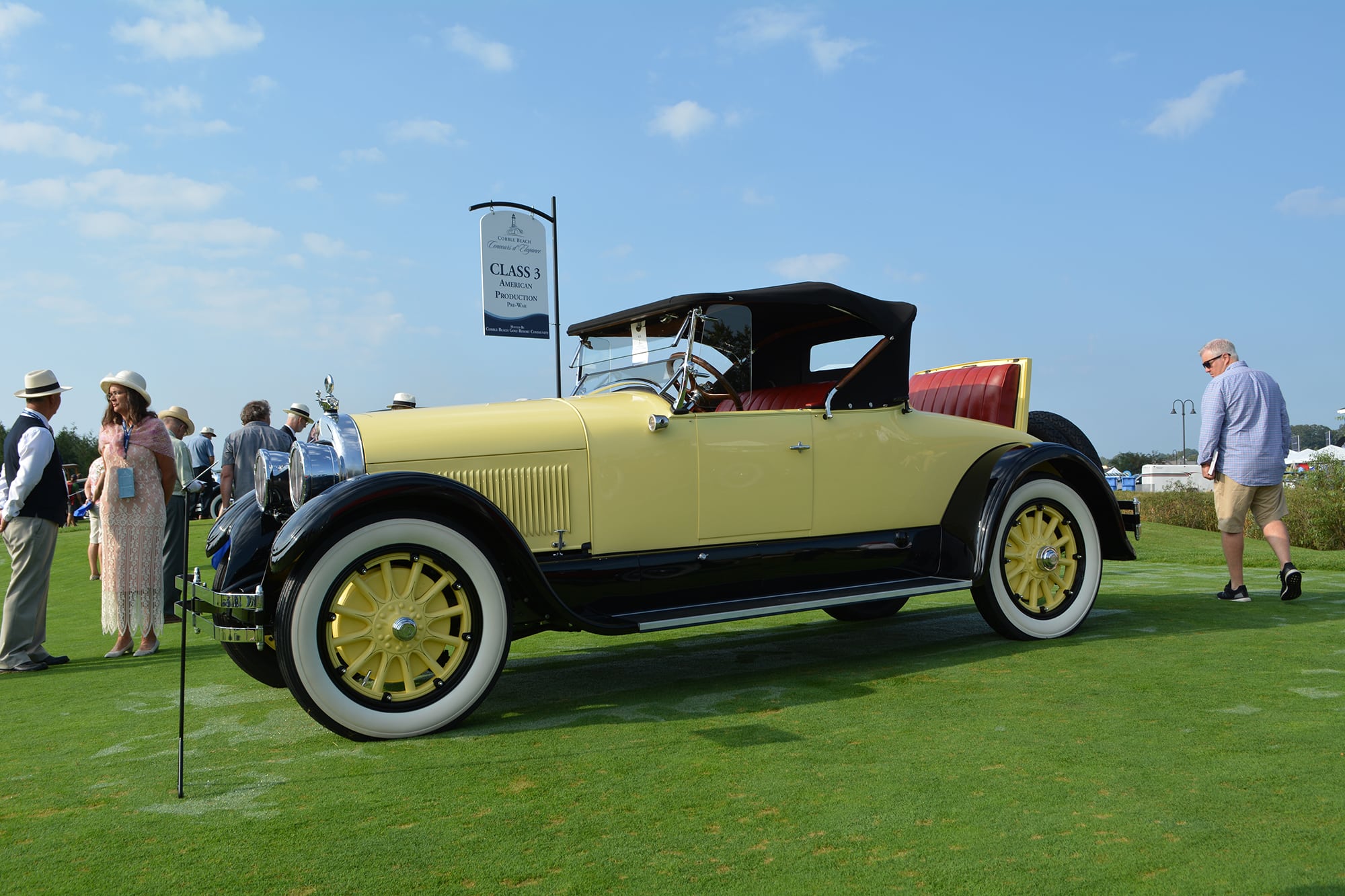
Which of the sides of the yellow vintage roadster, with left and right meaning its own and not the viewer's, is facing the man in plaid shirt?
back

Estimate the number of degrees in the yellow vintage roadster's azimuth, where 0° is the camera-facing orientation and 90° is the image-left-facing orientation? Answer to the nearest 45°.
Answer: approximately 45°

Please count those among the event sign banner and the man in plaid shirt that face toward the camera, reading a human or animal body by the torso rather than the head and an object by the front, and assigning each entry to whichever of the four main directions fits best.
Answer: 1

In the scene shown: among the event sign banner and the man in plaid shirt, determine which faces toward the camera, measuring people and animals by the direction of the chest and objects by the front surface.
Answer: the event sign banner

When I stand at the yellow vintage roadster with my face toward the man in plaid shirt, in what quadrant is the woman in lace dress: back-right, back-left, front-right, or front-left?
back-left

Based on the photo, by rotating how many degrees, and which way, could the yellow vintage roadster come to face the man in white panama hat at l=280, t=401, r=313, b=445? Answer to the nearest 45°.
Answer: approximately 90° to its right

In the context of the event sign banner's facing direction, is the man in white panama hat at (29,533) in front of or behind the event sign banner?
in front

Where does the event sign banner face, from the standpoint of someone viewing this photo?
facing the viewer
